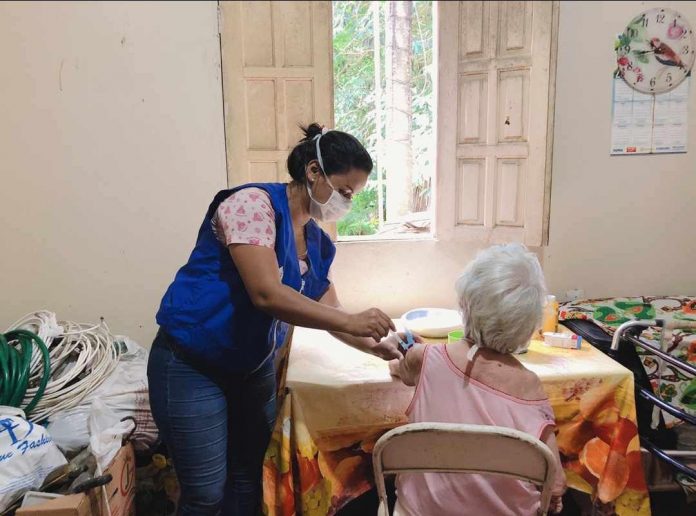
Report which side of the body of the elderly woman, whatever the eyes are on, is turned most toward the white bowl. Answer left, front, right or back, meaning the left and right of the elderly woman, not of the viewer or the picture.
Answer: front

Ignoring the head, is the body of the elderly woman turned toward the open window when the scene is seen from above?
yes

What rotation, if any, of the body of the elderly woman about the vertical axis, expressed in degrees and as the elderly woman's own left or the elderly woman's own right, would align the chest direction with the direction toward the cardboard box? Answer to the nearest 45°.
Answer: approximately 90° to the elderly woman's own left

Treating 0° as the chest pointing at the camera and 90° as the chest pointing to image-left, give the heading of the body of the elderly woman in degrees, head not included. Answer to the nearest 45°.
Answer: approximately 180°

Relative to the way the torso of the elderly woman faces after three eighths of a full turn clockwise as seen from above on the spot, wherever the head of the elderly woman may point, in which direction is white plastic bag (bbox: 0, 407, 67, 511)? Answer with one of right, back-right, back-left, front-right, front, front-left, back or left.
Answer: back-right

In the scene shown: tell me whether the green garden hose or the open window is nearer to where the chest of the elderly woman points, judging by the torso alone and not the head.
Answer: the open window

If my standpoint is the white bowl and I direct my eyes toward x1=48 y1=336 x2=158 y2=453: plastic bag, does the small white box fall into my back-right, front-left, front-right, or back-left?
back-left

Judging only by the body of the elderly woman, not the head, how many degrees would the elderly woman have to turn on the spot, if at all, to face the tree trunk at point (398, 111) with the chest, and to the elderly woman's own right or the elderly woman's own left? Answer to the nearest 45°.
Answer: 0° — they already face it

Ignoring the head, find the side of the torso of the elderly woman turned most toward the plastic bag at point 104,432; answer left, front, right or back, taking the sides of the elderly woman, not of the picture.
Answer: left

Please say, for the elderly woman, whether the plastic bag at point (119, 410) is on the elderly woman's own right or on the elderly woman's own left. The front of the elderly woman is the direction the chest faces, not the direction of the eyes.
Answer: on the elderly woman's own left

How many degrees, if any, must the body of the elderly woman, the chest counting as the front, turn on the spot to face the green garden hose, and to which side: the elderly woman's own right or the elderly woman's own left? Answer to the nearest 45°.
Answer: approximately 90° to the elderly woman's own left
